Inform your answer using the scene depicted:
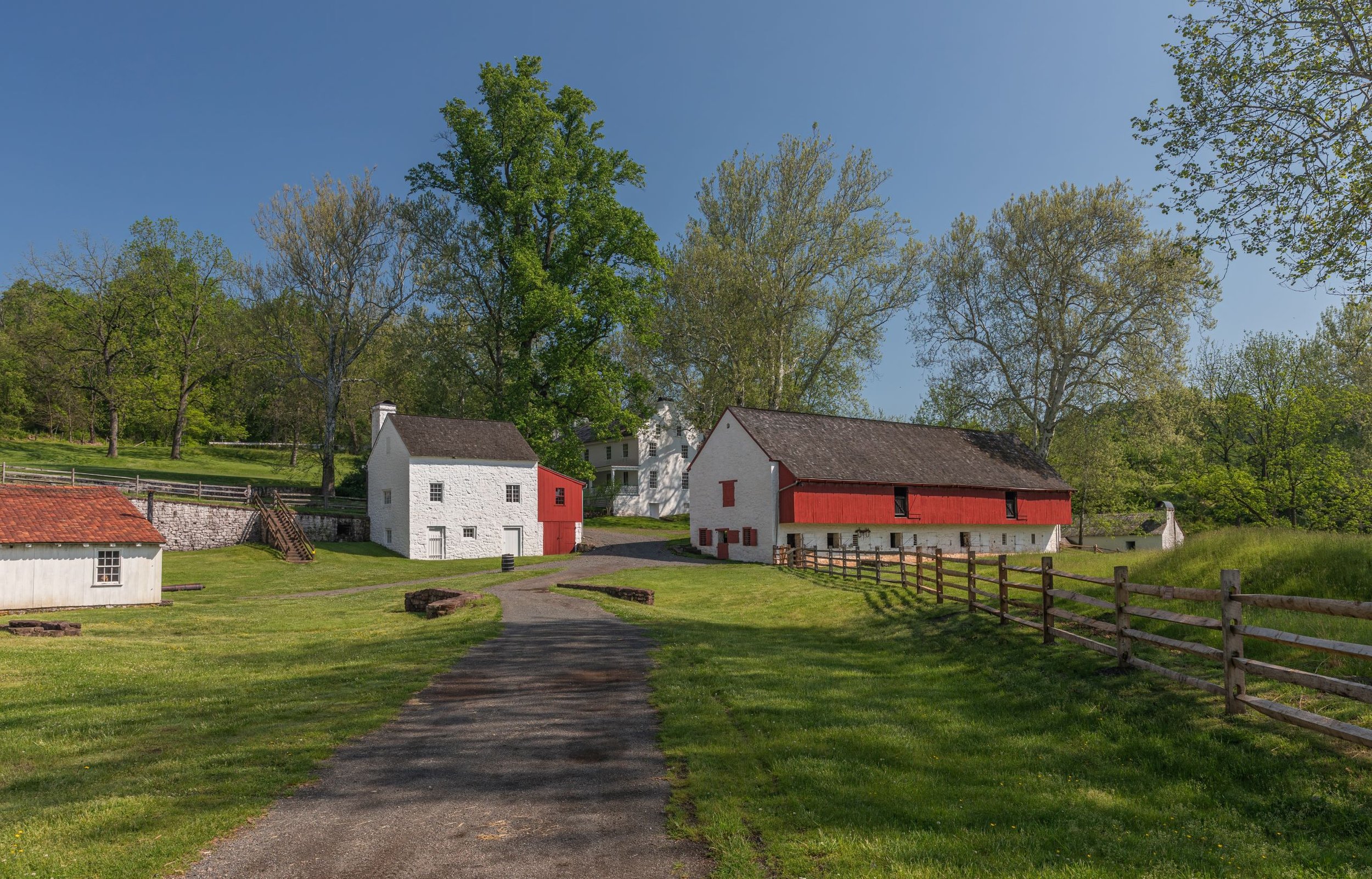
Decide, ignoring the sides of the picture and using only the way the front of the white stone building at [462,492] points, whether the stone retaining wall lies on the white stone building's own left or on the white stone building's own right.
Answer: on the white stone building's own right

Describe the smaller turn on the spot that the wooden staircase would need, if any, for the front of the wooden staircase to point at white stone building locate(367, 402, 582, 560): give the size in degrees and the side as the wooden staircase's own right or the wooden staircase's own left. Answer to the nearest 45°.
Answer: approximately 45° to the wooden staircase's own left

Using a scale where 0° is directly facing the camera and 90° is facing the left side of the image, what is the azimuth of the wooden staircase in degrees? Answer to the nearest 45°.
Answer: approximately 315°

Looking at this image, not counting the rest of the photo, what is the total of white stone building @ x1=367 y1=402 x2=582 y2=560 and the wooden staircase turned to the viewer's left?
0
